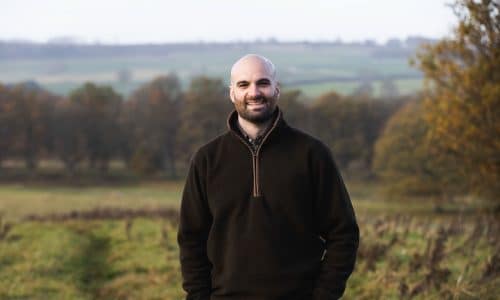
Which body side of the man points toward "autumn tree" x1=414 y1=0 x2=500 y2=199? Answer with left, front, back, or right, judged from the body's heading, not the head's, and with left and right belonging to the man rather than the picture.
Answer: back

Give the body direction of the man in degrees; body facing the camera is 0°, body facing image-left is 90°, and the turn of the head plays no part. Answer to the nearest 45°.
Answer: approximately 0°
